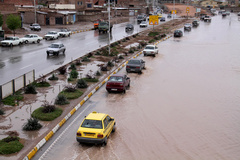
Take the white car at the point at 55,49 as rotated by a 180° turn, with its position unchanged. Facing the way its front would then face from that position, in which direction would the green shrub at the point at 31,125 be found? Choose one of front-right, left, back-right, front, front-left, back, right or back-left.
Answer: back-right

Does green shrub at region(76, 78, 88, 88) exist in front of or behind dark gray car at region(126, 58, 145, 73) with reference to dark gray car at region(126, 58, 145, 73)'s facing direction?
behind

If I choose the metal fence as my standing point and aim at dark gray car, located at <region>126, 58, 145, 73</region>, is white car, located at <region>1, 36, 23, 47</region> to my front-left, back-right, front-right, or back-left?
front-left

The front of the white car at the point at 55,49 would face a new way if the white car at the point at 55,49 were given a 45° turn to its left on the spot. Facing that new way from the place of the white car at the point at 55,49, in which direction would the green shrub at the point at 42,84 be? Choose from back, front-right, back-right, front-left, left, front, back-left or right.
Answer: front

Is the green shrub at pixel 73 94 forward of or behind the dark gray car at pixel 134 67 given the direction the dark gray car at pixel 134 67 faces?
behind

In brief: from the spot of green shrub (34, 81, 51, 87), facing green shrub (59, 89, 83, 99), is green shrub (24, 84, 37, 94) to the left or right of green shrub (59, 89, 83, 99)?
right

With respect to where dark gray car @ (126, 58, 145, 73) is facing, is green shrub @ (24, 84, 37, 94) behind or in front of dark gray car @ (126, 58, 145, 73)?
behind

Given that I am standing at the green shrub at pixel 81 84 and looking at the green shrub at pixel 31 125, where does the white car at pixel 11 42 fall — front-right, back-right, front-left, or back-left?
back-right

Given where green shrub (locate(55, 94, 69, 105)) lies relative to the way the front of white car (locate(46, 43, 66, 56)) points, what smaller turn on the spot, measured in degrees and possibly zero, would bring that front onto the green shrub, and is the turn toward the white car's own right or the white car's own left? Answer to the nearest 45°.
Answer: approximately 45° to the white car's own left

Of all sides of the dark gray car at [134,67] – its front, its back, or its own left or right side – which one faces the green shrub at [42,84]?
back

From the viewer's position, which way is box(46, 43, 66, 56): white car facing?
facing the viewer and to the left of the viewer

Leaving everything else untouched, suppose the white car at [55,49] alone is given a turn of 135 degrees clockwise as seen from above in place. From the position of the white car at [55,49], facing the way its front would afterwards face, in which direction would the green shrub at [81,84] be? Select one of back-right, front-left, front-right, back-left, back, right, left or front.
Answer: back

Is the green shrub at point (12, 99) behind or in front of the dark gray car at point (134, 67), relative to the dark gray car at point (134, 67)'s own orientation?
behind
